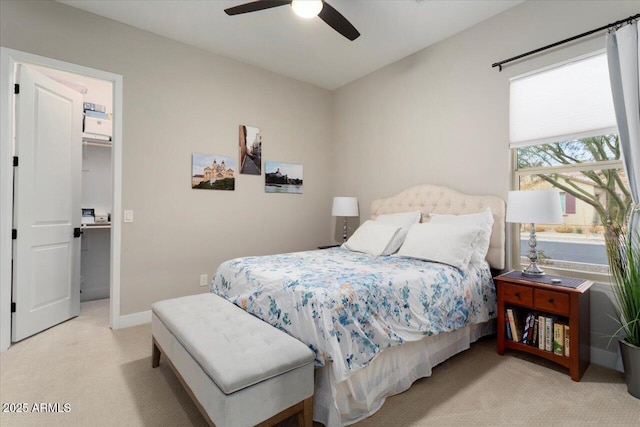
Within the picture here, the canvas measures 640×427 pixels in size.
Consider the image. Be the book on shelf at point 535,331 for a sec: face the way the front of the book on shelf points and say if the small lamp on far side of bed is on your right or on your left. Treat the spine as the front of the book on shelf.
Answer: on your right

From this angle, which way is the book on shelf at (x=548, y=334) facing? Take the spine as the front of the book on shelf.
toward the camera

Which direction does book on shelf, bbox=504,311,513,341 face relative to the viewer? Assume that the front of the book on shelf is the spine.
toward the camera

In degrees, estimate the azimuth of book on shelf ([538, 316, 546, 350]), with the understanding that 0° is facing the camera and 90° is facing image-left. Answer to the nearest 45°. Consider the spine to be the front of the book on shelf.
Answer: approximately 0°

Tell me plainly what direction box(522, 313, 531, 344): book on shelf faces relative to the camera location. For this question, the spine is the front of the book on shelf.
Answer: facing the viewer

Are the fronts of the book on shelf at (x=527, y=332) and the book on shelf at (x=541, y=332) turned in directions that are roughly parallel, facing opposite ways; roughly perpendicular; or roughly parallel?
roughly parallel

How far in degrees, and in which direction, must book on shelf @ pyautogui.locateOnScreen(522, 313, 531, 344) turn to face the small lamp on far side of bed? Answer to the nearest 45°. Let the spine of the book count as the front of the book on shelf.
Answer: approximately 90° to its right

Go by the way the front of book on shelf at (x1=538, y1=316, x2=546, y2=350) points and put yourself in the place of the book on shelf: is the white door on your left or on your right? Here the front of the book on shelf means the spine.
on your right

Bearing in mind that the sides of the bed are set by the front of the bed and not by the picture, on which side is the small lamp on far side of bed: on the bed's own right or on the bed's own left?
on the bed's own right

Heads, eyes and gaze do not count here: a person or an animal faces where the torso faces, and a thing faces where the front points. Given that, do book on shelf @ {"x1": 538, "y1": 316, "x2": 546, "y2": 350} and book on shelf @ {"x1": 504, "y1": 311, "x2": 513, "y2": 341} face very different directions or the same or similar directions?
same or similar directions

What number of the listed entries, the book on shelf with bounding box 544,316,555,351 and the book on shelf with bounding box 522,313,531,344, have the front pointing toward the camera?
2

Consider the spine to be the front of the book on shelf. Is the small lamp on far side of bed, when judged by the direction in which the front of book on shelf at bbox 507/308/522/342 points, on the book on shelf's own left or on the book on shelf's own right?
on the book on shelf's own right

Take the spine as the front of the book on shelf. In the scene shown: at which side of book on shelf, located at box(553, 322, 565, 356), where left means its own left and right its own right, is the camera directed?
front
